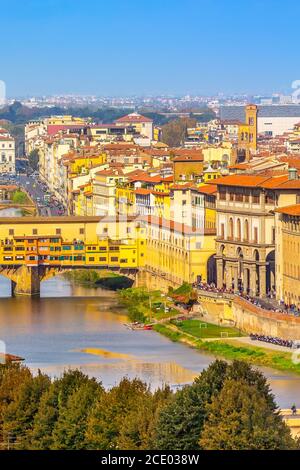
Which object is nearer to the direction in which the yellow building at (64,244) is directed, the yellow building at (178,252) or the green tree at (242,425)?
the green tree

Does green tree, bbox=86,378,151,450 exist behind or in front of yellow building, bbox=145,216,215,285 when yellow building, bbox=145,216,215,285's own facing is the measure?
in front

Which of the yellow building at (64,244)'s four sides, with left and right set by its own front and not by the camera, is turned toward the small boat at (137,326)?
front

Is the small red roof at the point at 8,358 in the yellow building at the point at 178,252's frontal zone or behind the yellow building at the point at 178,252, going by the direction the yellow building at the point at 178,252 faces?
frontal zone

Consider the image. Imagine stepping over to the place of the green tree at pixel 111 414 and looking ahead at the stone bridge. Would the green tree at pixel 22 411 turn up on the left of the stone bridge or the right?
left

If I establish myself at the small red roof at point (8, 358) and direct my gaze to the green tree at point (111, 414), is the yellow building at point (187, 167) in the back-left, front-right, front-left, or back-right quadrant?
back-left
